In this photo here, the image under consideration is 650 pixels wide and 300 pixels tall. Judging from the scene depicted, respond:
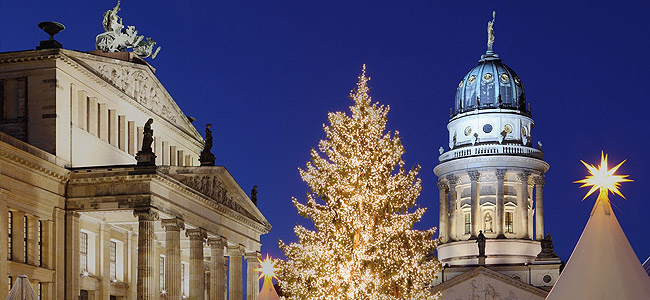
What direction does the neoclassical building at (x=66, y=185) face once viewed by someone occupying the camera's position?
facing the viewer and to the right of the viewer

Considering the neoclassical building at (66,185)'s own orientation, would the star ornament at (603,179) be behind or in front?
in front

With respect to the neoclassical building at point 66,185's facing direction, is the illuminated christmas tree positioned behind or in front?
in front

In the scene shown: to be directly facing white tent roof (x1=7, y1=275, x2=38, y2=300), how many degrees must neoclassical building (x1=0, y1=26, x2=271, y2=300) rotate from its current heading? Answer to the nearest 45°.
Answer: approximately 45° to its right

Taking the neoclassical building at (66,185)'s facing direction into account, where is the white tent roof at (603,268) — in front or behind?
in front
